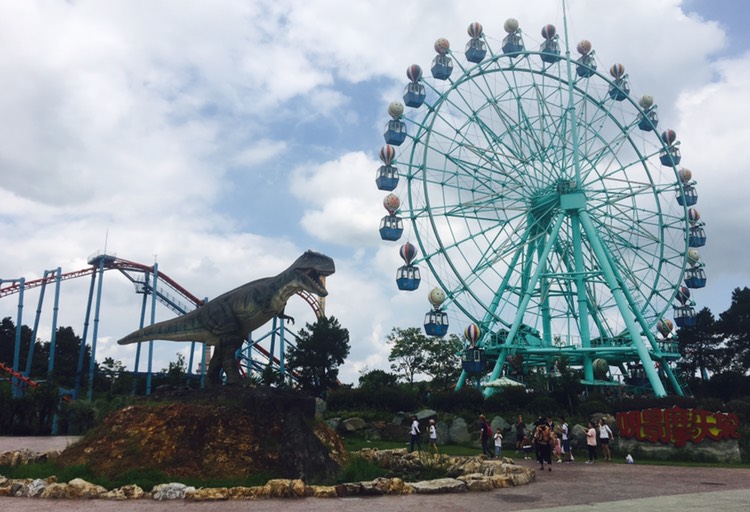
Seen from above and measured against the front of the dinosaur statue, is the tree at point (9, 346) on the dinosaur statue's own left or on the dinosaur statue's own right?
on the dinosaur statue's own left

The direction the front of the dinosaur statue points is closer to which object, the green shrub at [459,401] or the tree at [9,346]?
the green shrub

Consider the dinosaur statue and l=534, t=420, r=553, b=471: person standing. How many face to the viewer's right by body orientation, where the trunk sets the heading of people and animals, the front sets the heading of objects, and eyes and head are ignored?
1

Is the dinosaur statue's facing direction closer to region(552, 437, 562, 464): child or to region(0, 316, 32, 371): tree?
the child

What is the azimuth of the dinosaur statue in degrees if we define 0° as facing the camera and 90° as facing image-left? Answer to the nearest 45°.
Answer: approximately 270°

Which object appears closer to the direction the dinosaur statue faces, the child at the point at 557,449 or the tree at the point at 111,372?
the child

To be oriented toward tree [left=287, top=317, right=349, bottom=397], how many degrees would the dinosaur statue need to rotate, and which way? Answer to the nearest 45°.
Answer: approximately 90° to its left
